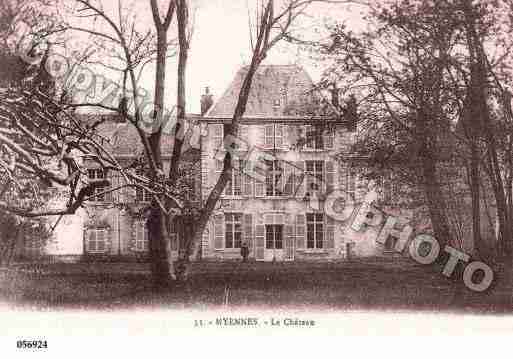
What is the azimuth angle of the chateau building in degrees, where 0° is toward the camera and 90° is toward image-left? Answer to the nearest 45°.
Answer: approximately 0°
